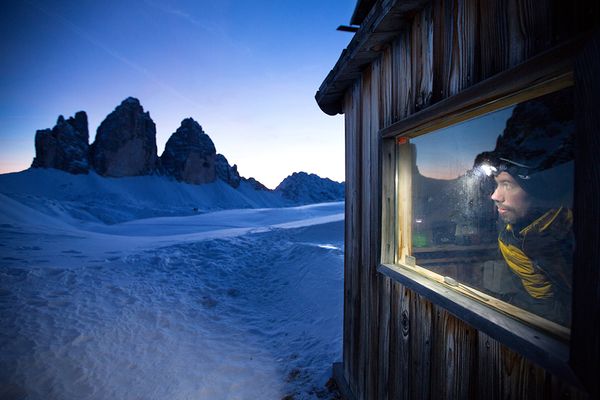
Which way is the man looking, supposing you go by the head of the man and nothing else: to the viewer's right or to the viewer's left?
to the viewer's left

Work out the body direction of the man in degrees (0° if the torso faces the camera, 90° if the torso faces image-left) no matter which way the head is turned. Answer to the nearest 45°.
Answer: approximately 90°
